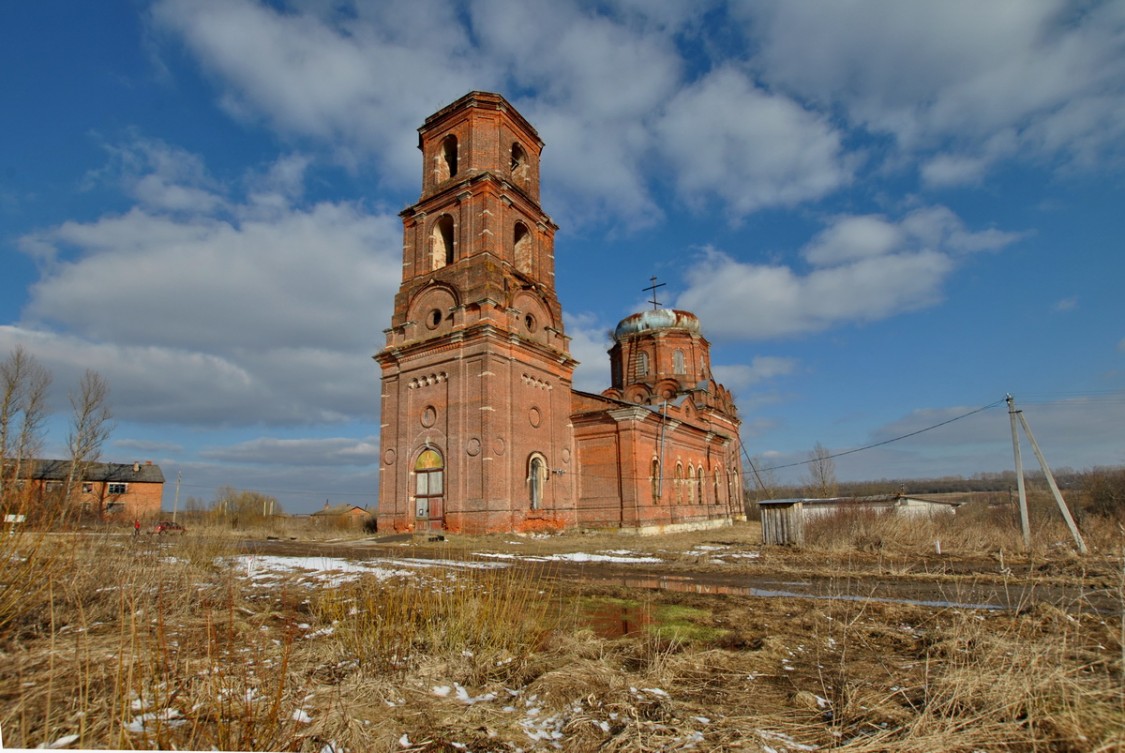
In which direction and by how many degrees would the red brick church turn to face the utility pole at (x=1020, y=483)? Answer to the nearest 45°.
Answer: approximately 90° to its left

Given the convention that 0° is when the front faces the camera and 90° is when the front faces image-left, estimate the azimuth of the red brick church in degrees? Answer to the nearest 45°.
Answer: approximately 45°

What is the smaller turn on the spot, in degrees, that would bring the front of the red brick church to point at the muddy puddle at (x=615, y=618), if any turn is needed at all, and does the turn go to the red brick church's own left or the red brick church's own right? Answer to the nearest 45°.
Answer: approximately 45° to the red brick church's own left

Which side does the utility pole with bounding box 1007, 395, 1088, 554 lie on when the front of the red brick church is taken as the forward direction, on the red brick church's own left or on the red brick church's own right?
on the red brick church's own left
